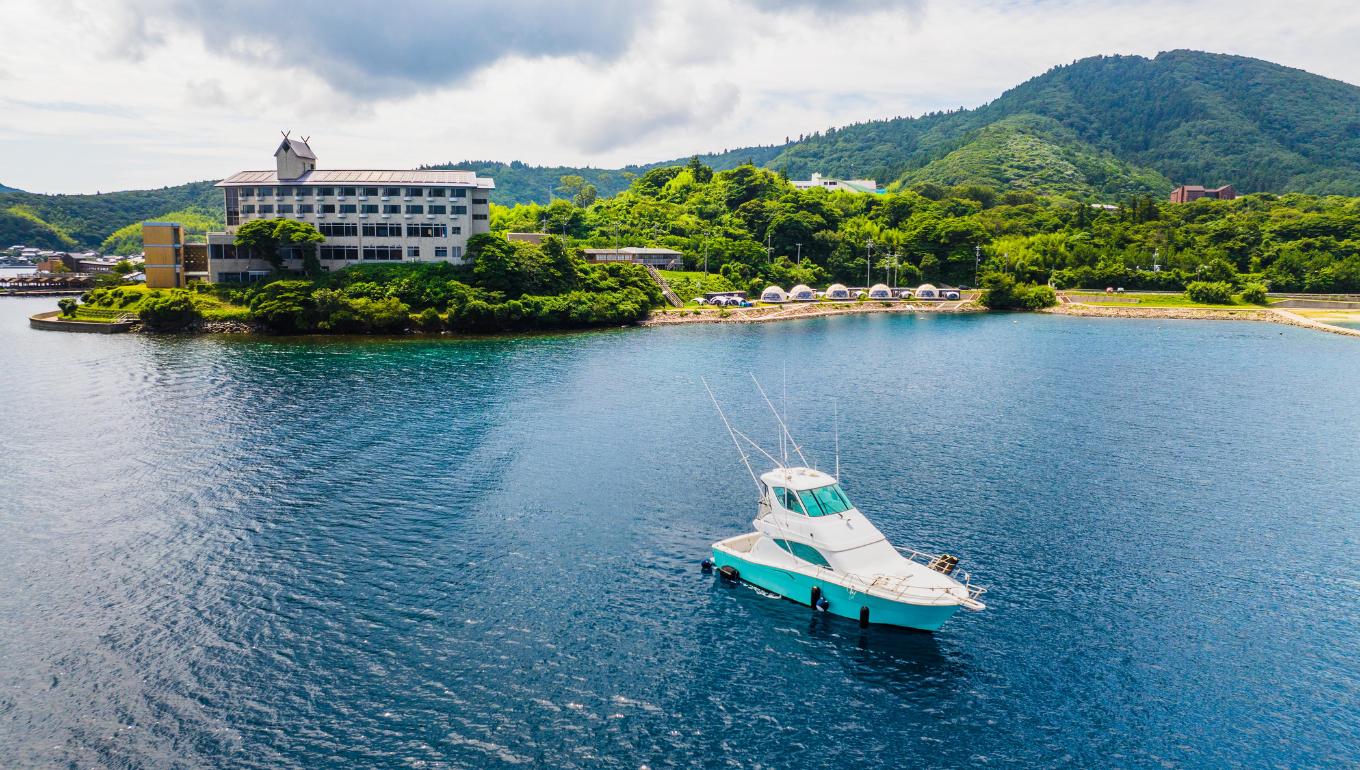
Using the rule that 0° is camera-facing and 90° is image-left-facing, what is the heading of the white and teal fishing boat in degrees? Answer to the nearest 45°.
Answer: approximately 315°
